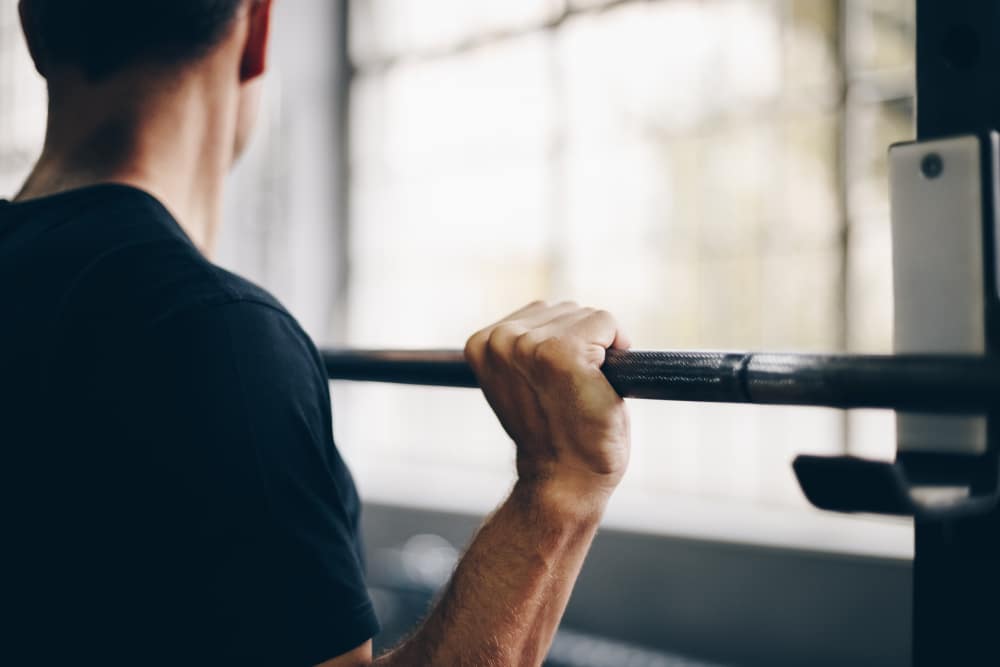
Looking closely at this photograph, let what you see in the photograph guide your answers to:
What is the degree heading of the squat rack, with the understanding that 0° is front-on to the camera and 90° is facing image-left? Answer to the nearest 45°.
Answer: approximately 45°

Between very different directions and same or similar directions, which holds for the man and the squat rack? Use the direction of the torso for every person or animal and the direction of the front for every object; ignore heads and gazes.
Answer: very different directions

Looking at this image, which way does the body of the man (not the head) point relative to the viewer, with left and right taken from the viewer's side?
facing away from the viewer and to the right of the viewer
